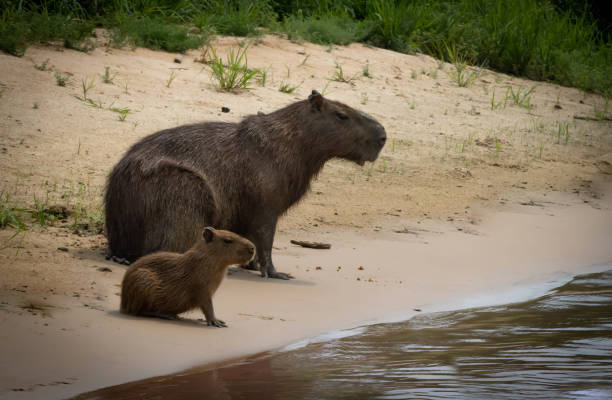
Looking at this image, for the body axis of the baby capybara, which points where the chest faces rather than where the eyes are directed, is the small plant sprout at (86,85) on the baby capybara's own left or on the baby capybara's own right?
on the baby capybara's own left

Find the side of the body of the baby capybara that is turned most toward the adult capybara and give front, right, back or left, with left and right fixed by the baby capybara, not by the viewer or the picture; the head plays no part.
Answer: left

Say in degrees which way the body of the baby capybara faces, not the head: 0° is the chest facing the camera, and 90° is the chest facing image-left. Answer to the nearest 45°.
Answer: approximately 270°

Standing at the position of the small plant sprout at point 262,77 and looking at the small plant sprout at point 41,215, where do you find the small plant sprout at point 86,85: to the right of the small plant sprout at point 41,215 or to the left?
right

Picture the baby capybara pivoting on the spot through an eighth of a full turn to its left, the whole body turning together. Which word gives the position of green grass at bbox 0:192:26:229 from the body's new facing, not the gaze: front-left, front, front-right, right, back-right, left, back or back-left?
left

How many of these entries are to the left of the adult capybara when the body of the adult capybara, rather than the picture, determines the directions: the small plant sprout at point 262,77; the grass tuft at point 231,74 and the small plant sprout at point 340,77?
3

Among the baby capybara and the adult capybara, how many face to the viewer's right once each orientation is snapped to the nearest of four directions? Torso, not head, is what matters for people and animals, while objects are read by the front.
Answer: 2

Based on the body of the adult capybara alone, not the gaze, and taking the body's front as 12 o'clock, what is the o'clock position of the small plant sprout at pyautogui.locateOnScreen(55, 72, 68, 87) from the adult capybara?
The small plant sprout is roughly at 8 o'clock from the adult capybara.

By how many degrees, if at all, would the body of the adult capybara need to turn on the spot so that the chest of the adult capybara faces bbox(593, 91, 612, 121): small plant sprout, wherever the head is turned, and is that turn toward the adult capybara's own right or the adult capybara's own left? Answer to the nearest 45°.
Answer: approximately 45° to the adult capybara's own left

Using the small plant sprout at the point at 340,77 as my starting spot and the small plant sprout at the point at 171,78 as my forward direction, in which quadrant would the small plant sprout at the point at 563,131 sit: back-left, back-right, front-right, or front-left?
back-left

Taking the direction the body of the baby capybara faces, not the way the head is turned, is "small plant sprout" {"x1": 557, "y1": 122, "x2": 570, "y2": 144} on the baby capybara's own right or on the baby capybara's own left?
on the baby capybara's own left

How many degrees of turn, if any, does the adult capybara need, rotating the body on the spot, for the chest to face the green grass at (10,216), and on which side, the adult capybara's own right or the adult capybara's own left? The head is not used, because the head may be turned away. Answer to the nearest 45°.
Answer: approximately 180°

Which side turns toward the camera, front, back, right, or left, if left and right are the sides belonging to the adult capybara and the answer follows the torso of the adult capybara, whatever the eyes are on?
right

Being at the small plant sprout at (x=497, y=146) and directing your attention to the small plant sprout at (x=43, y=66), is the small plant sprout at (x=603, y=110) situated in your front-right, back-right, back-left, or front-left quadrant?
back-right

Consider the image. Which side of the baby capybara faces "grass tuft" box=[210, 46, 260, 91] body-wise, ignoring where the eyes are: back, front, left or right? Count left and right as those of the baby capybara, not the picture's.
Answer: left

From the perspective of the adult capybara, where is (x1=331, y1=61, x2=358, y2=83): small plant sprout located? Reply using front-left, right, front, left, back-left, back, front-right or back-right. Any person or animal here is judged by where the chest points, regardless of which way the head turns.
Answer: left
